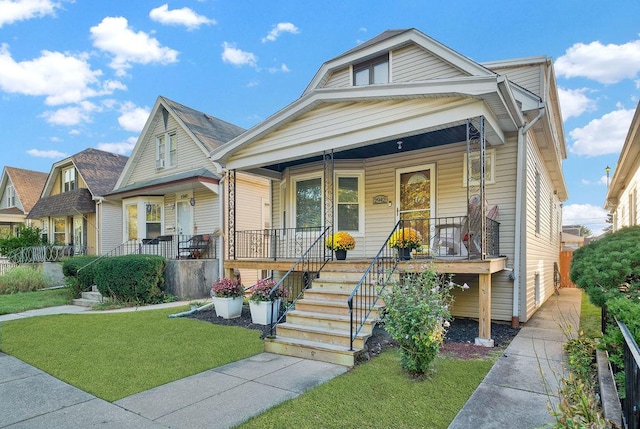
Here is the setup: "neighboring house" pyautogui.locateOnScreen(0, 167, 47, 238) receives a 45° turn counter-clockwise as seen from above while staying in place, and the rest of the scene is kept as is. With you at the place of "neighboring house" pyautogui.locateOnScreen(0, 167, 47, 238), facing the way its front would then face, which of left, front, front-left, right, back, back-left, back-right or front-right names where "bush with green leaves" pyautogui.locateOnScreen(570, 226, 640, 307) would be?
front

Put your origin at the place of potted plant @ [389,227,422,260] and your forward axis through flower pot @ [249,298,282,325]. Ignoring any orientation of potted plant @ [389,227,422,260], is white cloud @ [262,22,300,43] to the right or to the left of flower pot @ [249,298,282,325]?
right

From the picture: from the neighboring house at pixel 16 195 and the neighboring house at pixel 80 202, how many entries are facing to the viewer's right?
0

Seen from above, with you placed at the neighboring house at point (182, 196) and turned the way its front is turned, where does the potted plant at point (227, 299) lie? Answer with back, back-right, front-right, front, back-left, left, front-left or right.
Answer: front-left

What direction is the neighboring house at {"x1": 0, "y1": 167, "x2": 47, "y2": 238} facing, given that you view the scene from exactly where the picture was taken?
facing the viewer and to the left of the viewer

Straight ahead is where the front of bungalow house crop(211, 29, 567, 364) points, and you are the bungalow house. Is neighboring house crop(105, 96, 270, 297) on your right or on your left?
on your right

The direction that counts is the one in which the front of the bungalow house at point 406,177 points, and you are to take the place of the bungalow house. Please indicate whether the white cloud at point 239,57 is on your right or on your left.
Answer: on your right

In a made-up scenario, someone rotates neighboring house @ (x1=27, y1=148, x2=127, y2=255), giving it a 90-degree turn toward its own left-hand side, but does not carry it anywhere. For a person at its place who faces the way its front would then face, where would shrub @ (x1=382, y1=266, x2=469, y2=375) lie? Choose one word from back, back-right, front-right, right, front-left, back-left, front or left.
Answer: front-right

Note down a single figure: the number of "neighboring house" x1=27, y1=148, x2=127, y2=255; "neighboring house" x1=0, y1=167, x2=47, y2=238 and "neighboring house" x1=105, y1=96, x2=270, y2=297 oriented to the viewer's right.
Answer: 0

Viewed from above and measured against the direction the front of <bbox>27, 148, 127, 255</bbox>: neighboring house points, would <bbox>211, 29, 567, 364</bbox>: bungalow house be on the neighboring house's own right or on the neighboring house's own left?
on the neighboring house's own left

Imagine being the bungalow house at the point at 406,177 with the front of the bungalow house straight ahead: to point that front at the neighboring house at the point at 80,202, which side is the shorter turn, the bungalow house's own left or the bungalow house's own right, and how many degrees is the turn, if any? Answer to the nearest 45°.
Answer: approximately 90° to the bungalow house's own right

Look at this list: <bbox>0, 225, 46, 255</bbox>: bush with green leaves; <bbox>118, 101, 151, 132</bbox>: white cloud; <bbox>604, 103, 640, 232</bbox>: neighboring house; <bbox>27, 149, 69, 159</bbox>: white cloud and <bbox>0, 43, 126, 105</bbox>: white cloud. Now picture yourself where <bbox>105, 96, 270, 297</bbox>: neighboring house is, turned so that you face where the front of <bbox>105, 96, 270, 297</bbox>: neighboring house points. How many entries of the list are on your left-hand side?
1

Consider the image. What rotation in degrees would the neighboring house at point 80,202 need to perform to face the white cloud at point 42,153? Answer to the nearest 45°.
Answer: approximately 135° to its right
